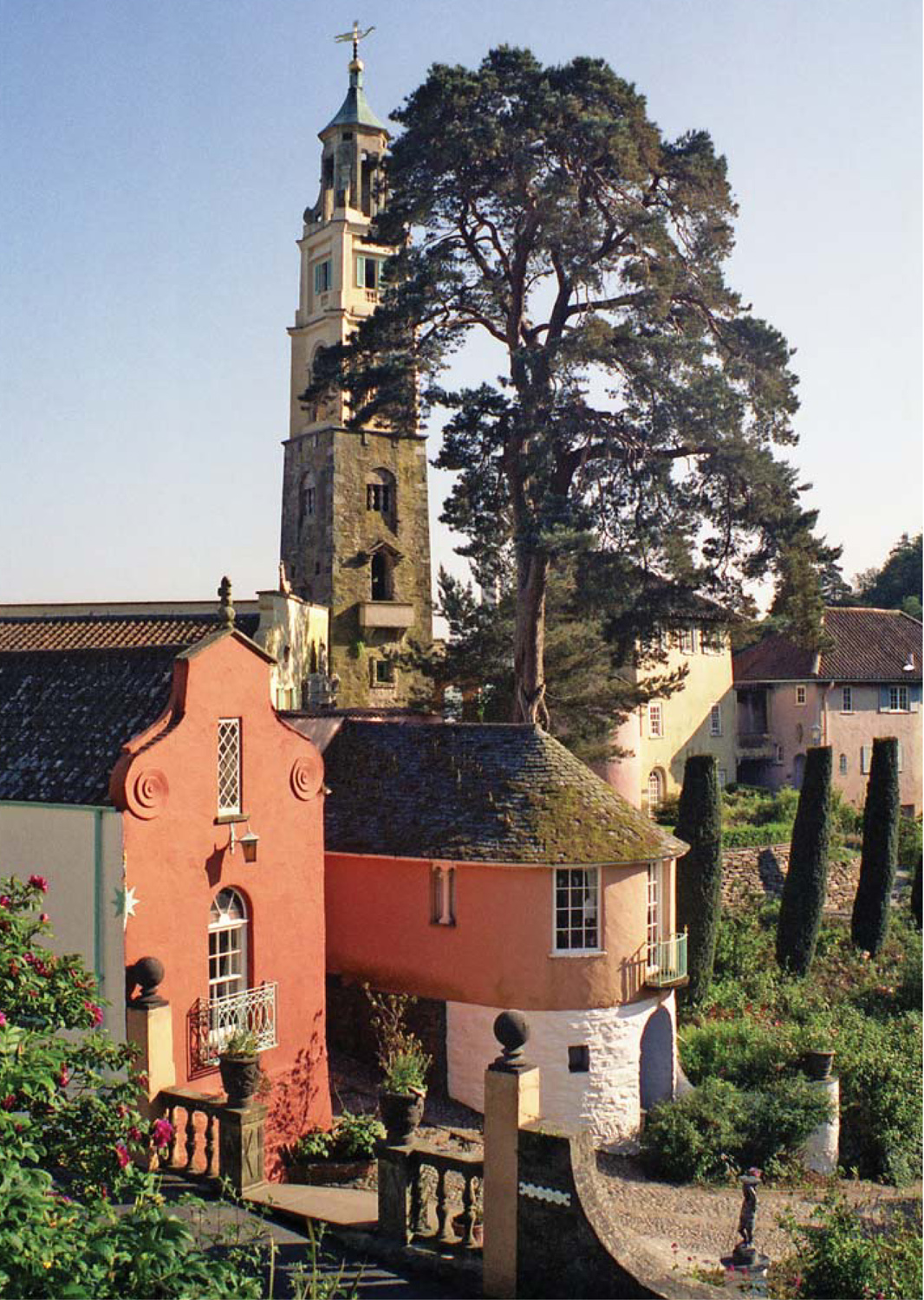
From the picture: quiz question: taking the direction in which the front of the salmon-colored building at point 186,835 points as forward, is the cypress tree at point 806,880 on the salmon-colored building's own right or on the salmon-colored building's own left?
on the salmon-colored building's own left

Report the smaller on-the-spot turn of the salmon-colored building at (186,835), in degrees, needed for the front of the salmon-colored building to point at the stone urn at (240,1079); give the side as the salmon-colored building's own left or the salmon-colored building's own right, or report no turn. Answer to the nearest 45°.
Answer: approximately 45° to the salmon-colored building's own right

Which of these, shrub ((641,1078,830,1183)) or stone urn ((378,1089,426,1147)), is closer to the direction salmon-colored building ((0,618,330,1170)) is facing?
the stone urn

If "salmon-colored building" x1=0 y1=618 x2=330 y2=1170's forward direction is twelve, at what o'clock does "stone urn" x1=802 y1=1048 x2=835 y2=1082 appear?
The stone urn is roughly at 10 o'clock from the salmon-colored building.

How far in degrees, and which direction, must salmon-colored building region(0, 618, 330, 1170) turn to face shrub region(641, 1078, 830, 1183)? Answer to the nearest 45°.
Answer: approximately 45° to its left

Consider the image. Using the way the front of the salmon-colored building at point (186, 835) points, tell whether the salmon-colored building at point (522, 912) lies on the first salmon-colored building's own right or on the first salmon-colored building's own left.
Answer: on the first salmon-colored building's own left

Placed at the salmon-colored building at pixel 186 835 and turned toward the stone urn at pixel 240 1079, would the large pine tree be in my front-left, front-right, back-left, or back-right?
back-left

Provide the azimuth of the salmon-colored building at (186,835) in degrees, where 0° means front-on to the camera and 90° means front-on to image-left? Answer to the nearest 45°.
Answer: approximately 315°

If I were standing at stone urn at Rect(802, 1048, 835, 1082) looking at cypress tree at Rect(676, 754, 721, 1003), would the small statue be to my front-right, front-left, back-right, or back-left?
back-left

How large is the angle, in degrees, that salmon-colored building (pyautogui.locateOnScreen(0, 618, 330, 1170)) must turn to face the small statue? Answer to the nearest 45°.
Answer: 0° — it already faces it

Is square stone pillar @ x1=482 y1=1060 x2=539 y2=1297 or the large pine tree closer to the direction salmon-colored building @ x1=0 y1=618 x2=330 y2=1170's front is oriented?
the square stone pillar
